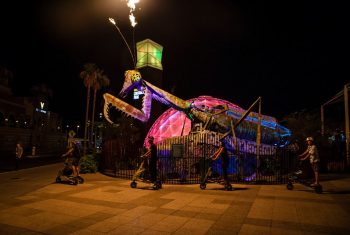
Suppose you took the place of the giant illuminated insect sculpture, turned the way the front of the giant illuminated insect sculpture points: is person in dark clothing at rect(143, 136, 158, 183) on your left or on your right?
on your left

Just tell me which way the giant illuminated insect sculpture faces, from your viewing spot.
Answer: facing to the left of the viewer

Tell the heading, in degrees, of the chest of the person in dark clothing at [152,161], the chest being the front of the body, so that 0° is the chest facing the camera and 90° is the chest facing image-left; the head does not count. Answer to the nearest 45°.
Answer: approximately 90°
